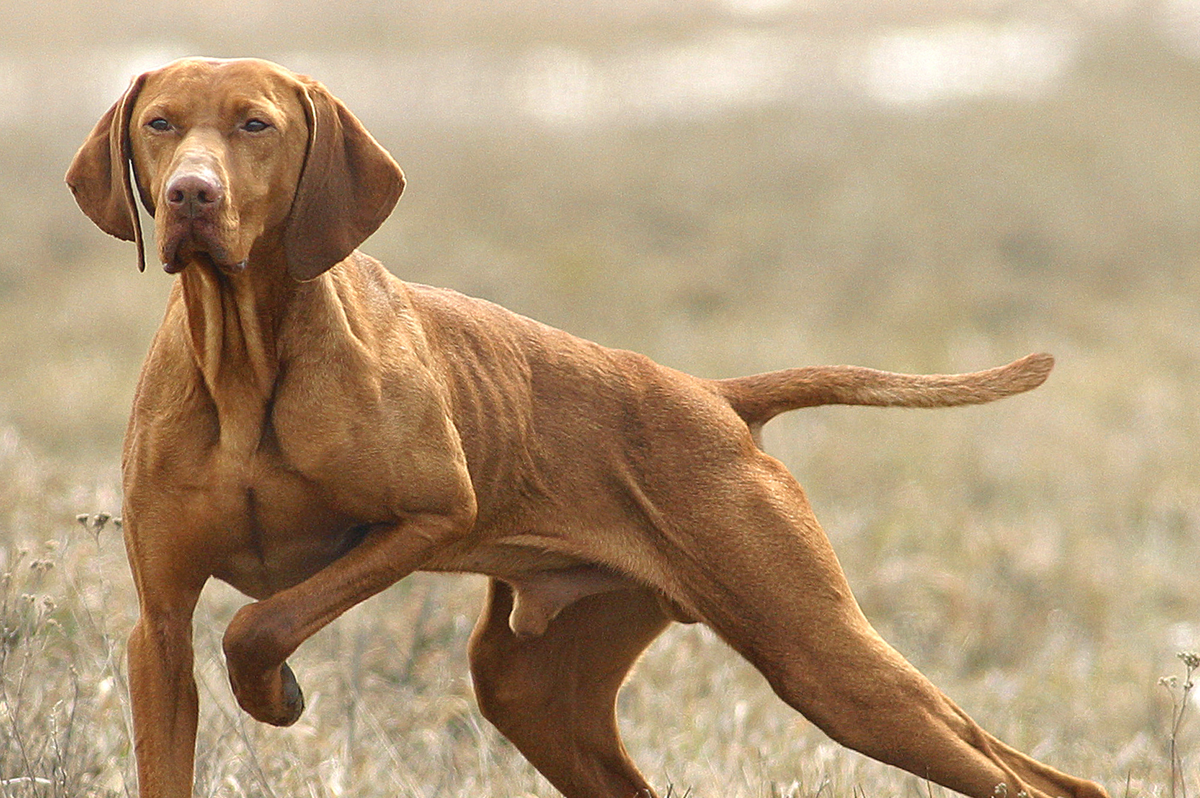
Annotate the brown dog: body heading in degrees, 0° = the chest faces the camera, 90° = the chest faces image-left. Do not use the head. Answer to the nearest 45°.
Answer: approximately 45°
